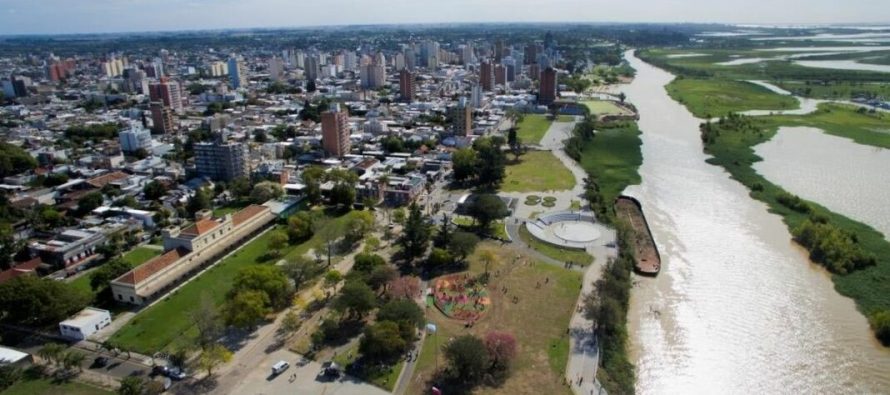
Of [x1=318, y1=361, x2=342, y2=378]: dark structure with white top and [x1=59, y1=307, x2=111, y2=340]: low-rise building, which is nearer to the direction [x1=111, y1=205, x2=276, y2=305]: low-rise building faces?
the dark structure with white top

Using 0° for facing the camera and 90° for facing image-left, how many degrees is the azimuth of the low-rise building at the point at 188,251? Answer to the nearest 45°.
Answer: approximately 315°

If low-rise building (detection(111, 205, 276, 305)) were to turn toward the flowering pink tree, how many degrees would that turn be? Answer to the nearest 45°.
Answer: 0° — it already faces it

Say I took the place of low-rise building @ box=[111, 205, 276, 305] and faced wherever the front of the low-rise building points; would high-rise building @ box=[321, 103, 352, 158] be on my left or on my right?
on my left

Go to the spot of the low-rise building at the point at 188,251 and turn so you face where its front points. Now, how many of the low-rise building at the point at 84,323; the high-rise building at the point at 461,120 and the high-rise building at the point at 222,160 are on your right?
1

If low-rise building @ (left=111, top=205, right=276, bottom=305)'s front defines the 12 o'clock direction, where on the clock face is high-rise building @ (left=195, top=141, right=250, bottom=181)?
The high-rise building is roughly at 8 o'clock from the low-rise building.

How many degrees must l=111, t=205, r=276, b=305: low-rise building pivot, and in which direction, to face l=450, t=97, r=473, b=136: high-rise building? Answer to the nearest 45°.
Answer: approximately 90° to its left

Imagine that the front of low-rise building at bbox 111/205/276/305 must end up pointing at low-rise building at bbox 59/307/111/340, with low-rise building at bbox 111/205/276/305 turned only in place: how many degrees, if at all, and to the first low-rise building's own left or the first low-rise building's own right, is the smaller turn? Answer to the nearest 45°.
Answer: approximately 90° to the first low-rise building's own right

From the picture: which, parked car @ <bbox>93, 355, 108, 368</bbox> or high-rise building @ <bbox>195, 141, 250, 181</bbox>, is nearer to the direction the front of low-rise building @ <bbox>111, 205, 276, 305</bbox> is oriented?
the parked car

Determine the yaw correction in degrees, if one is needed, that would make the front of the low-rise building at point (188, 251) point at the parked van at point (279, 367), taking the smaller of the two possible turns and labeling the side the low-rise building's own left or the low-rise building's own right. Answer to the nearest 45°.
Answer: approximately 45° to the low-rise building's own right

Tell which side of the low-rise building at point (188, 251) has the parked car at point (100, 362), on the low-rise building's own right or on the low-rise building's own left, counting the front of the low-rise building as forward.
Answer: on the low-rise building's own right
